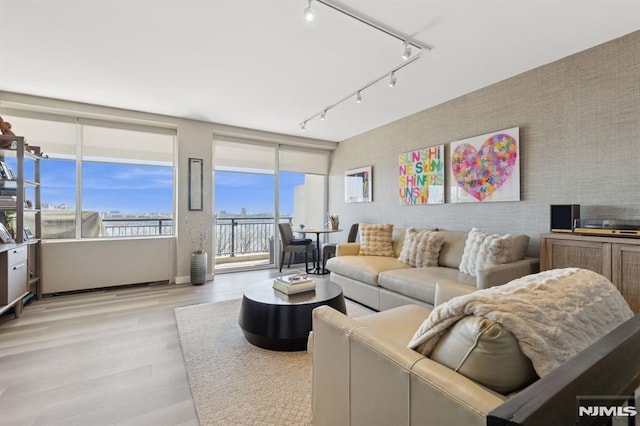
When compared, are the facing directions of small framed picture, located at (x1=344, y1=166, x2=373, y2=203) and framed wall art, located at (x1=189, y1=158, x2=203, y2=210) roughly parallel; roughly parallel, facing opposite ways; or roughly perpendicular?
roughly perpendicular

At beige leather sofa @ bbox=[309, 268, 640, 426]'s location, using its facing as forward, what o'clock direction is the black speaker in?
The black speaker is roughly at 2 o'clock from the beige leather sofa.

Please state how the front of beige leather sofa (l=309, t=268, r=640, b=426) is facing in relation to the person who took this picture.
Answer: facing away from the viewer and to the left of the viewer

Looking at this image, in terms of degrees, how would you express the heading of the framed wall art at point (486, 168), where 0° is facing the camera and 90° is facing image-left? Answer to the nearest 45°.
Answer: approximately 45°

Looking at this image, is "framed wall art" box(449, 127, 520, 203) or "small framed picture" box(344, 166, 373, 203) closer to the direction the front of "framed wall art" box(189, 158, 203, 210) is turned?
the framed wall art

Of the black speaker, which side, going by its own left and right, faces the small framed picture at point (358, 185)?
right
